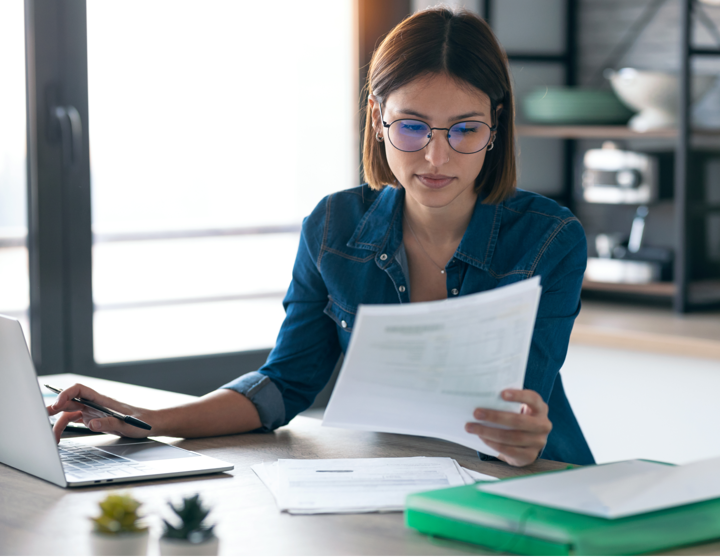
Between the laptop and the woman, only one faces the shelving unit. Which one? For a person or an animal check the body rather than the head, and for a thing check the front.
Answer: the laptop

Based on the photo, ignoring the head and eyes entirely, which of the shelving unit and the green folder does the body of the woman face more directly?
the green folder

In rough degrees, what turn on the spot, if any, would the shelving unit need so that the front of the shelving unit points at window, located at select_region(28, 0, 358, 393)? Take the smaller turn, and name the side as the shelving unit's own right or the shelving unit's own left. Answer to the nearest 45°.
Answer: approximately 45° to the shelving unit's own right

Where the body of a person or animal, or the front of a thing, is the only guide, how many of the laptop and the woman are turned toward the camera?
1

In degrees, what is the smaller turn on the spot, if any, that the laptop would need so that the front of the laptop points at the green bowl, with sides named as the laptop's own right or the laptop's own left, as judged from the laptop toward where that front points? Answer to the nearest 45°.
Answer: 0° — it already faces it

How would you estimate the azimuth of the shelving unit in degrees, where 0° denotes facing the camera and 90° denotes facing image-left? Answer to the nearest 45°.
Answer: approximately 45°

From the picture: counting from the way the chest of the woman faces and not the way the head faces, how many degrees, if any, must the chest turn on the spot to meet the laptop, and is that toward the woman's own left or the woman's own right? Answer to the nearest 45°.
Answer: approximately 45° to the woman's own right

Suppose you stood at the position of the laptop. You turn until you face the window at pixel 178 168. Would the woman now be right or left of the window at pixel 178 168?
right

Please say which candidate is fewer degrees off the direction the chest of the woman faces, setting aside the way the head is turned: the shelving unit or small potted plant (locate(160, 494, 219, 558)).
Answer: the small potted plant

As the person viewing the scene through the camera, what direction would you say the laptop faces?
facing away from the viewer and to the right of the viewer
